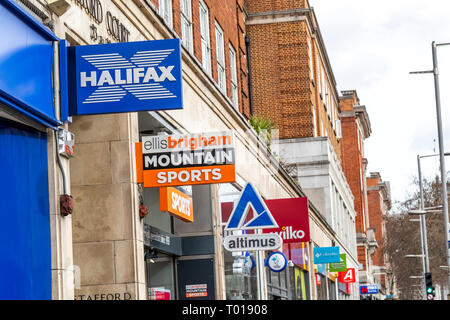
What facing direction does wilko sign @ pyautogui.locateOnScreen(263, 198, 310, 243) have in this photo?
toward the camera

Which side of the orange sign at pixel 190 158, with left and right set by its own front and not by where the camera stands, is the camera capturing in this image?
front

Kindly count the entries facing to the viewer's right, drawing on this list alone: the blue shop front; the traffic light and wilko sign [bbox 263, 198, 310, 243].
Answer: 1

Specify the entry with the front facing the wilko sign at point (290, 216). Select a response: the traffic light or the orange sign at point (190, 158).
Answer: the traffic light

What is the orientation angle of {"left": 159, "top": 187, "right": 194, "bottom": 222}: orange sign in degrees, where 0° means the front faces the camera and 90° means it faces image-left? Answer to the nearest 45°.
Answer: approximately 315°

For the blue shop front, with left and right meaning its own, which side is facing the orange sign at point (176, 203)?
left

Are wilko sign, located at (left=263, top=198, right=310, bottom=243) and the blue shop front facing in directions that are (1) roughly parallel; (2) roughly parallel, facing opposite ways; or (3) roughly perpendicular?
roughly perpendicular

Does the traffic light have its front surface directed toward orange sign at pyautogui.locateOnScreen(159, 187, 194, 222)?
yes

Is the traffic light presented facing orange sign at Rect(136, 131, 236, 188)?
yes

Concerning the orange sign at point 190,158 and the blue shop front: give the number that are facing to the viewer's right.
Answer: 1

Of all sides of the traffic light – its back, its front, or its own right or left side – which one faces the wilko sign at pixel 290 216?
front

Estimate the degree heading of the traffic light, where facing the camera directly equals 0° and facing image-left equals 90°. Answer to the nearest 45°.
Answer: approximately 0°

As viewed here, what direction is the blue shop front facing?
to the viewer's right
